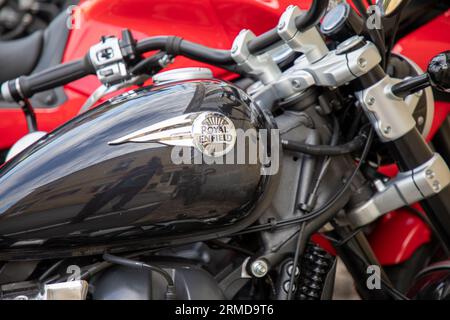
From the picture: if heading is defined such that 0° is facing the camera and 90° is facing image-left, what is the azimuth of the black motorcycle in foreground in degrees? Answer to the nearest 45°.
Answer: approximately 270°
